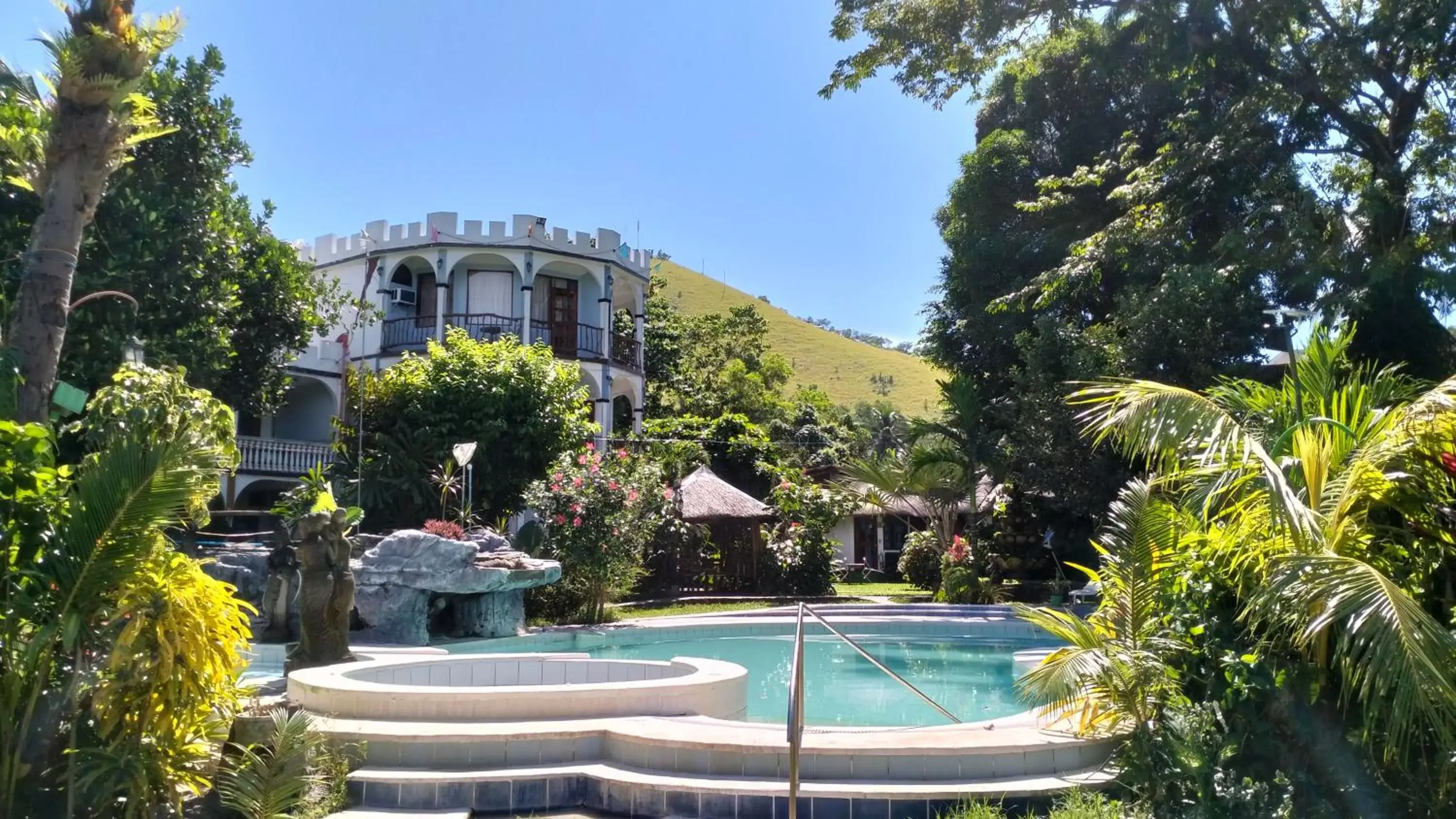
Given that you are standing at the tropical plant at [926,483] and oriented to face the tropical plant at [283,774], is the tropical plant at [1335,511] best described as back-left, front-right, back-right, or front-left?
front-left

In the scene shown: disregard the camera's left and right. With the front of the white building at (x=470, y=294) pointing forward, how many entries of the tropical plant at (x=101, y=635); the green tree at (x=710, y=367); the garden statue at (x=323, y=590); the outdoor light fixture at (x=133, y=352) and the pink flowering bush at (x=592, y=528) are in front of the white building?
4

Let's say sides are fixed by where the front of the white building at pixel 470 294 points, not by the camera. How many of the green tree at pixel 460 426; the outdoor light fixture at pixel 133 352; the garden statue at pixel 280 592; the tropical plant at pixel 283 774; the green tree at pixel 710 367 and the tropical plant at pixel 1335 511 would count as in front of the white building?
5

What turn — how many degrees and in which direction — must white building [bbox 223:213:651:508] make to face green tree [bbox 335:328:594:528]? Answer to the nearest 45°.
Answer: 0° — it already faces it

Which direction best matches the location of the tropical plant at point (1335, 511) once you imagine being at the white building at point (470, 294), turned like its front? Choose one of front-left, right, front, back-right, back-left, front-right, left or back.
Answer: front

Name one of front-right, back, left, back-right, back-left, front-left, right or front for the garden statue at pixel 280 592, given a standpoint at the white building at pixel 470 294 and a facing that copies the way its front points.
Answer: front

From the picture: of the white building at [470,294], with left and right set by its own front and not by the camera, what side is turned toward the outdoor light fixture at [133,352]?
front

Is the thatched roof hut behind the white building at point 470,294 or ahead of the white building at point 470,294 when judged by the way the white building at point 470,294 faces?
ahead

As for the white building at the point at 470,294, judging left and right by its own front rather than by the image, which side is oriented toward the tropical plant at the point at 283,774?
front

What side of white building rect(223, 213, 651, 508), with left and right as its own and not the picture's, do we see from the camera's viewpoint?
front

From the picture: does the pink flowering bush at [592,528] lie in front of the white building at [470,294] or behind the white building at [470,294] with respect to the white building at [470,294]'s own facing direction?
in front

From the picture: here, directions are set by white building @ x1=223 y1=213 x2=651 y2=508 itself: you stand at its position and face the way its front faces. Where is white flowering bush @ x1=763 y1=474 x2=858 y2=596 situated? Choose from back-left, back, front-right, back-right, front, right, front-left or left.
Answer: front-left
